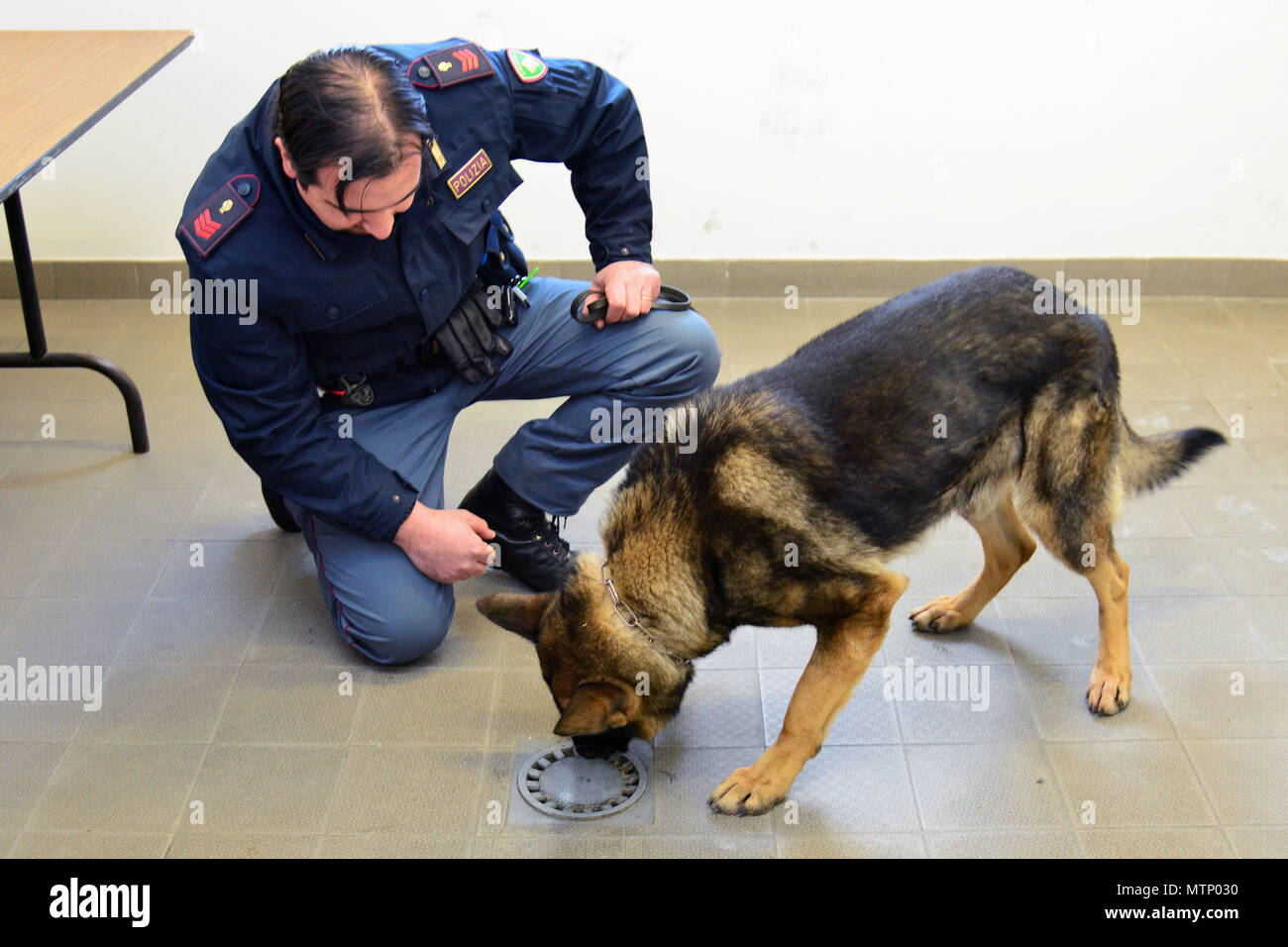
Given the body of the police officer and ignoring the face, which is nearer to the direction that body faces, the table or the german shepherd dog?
the german shepherd dog

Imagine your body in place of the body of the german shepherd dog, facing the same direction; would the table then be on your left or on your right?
on your right

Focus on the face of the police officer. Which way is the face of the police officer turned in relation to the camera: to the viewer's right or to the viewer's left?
to the viewer's right

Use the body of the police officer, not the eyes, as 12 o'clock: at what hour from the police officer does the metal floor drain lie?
The metal floor drain is roughly at 1 o'clock from the police officer.

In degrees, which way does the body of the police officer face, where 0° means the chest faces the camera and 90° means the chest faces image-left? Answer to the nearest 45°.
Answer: approximately 315°

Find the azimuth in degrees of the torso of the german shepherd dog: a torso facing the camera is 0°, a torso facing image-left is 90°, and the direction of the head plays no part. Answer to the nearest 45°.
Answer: approximately 45°

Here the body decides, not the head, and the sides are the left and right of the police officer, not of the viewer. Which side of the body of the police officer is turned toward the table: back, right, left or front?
back
